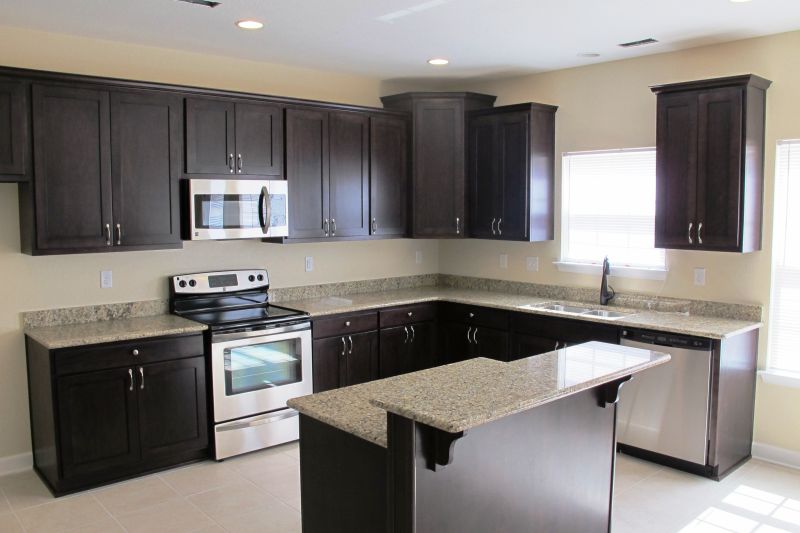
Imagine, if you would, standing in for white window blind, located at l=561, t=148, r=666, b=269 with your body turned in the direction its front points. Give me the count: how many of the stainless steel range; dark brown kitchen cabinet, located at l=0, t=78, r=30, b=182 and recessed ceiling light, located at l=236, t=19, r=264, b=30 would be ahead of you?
3

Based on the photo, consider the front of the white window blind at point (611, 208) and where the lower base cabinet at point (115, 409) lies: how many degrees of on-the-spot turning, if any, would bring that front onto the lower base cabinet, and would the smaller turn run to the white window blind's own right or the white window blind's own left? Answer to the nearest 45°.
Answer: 0° — it already faces it

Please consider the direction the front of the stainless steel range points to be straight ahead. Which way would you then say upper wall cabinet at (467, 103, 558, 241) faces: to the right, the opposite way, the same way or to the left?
to the right

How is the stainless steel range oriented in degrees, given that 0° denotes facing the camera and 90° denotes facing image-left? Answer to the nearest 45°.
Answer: approximately 315°

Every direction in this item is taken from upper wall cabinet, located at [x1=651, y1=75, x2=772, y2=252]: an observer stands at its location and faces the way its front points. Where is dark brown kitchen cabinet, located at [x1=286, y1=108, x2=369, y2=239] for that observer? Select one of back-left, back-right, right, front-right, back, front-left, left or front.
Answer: front-right

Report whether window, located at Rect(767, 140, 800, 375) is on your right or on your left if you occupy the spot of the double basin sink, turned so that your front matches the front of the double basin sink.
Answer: on your left

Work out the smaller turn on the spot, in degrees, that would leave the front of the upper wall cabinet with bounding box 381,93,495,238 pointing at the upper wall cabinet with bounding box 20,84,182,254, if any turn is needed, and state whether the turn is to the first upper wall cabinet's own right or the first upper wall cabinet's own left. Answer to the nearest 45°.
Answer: approximately 45° to the first upper wall cabinet's own right

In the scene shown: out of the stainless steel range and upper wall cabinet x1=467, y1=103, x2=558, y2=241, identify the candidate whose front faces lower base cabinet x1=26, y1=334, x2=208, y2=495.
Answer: the upper wall cabinet

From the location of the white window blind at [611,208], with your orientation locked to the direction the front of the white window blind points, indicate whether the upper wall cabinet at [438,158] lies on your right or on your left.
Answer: on your right

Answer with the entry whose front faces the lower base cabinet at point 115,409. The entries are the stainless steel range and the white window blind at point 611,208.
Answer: the white window blind

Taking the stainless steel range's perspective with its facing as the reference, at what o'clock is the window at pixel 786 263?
The window is roughly at 11 o'clock from the stainless steel range.
